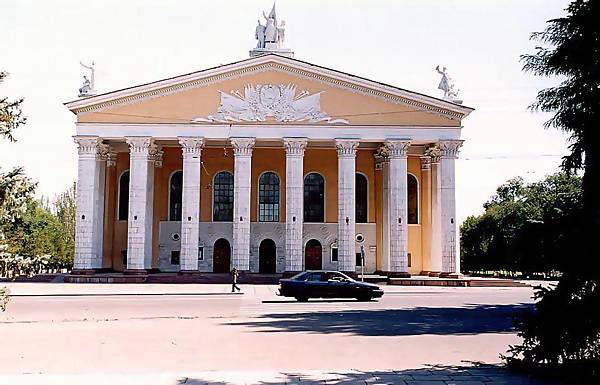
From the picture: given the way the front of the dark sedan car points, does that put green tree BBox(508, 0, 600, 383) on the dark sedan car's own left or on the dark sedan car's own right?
on the dark sedan car's own right

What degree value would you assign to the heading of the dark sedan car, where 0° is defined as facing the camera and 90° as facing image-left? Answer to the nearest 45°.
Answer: approximately 270°

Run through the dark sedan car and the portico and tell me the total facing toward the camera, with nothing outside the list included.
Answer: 1

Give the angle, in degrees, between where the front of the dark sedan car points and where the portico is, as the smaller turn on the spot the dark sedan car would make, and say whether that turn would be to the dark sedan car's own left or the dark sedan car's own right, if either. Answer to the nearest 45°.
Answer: approximately 90° to the dark sedan car's own left

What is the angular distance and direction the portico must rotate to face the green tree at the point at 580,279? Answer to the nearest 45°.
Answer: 0° — it already faces it

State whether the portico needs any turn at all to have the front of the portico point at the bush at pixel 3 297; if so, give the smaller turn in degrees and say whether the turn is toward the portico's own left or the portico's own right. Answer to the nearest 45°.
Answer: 0° — it already faces it

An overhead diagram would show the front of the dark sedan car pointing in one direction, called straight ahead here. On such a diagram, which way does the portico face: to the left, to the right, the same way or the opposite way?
to the right

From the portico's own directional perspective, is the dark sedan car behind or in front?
in front
